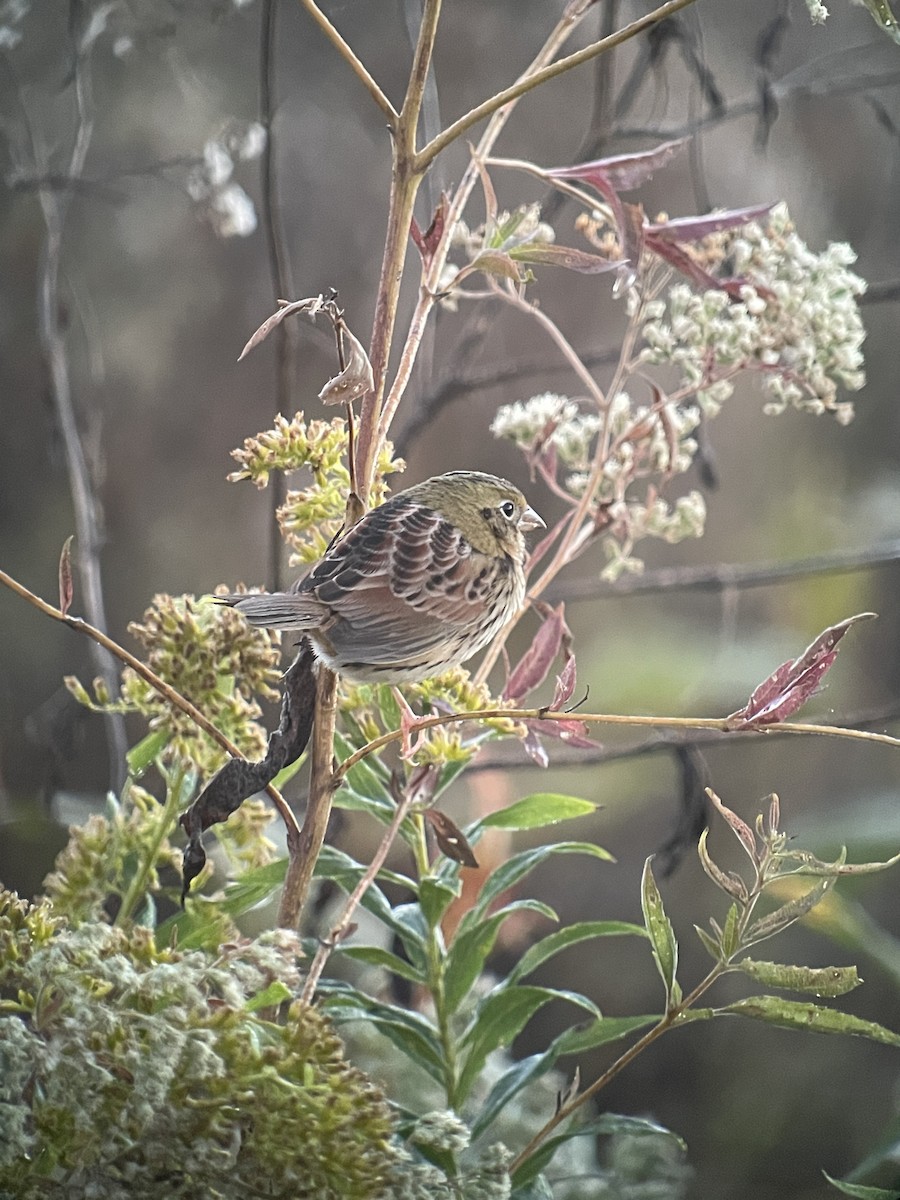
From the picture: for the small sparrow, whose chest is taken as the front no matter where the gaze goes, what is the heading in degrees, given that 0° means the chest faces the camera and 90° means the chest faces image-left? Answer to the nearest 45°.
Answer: approximately 270°
